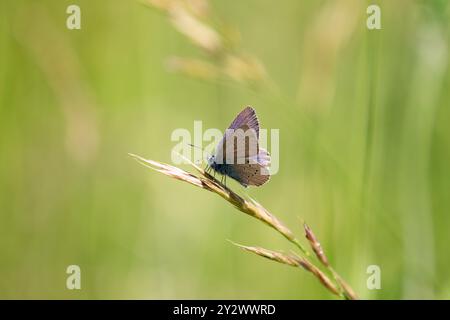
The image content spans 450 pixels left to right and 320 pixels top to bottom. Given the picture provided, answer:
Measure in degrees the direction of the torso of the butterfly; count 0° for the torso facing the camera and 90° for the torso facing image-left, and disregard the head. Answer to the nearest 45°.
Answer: approximately 90°
